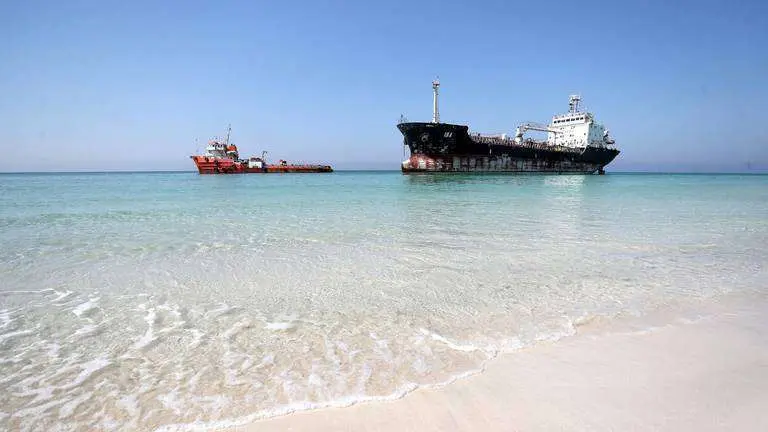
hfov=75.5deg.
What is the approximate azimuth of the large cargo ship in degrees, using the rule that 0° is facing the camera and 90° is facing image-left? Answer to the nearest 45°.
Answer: approximately 45°
